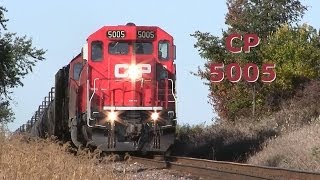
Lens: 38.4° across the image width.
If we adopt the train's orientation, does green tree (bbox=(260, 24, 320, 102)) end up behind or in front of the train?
behind

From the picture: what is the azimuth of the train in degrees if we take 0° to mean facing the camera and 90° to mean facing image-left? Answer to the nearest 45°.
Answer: approximately 0°

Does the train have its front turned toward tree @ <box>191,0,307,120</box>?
no
